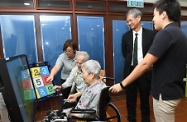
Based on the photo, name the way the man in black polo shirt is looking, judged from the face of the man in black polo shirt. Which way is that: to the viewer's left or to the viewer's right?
to the viewer's left

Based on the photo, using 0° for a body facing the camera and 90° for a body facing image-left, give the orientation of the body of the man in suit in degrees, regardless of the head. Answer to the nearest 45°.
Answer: approximately 0°

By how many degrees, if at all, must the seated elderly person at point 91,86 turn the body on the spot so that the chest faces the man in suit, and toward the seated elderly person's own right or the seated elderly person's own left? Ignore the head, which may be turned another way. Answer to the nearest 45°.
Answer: approximately 135° to the seated elderly person's own right

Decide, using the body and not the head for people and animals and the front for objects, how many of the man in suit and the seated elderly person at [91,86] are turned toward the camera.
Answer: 1

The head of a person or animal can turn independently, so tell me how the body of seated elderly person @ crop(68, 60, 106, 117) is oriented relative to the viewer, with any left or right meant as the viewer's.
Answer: facing to the left of the viewer

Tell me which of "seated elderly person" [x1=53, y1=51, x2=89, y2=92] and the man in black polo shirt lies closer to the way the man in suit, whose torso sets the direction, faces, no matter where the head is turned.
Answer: the man in black polo shirt

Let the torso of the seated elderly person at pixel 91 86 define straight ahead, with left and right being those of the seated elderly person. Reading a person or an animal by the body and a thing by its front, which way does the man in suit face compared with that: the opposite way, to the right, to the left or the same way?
to the left
